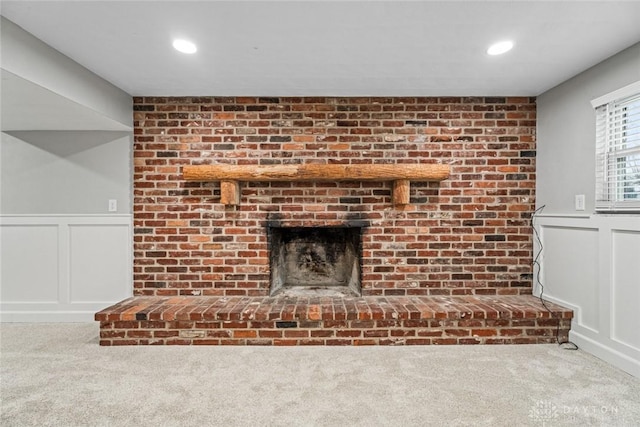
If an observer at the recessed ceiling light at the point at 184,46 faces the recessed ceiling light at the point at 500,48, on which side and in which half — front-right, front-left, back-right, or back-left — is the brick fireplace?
front-left

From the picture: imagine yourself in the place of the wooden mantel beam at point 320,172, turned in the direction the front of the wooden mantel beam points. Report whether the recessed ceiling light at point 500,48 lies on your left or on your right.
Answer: on your left

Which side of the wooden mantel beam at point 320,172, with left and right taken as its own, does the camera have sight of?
front

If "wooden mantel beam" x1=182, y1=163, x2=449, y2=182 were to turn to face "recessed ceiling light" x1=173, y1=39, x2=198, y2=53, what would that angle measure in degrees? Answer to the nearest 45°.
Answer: approximately 45° to its right

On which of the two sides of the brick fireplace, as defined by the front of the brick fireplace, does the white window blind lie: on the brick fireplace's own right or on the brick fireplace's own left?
on the brick fireplace's own left

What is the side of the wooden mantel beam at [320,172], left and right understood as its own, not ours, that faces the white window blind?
left
